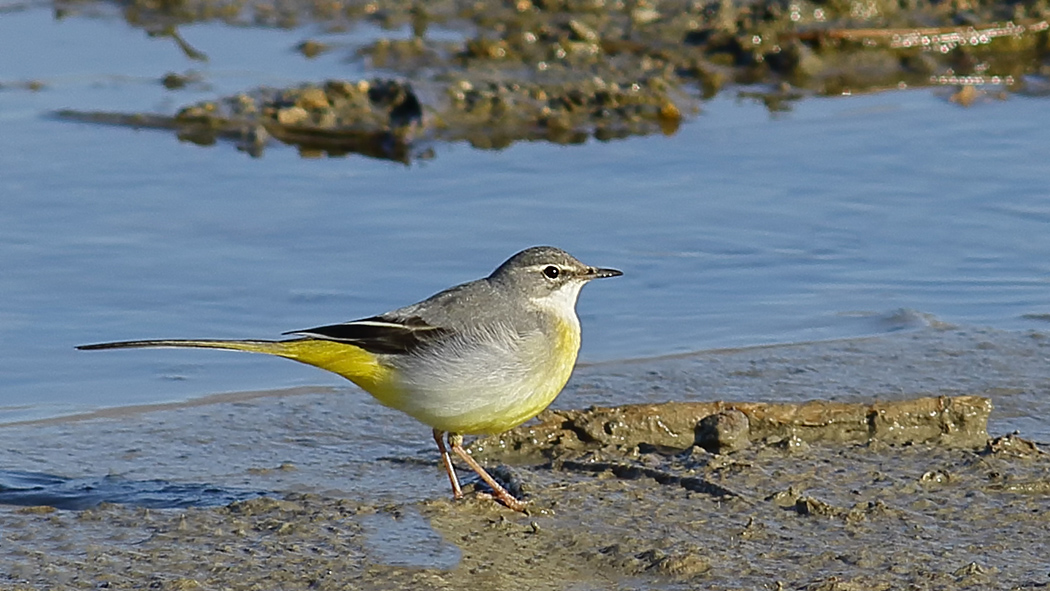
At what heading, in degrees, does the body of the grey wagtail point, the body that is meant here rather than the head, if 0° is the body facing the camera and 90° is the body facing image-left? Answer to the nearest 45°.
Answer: approximately 270°
